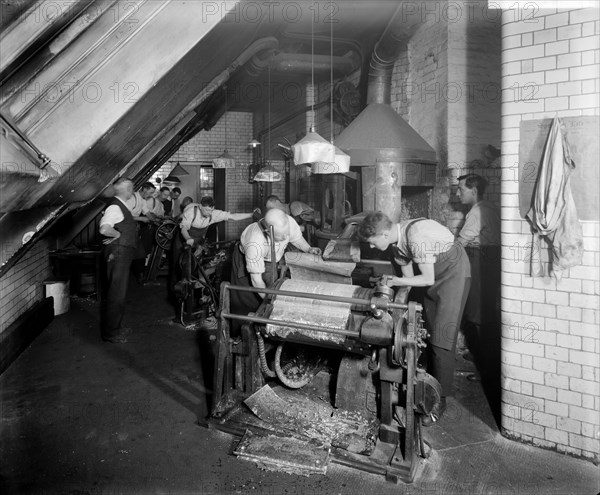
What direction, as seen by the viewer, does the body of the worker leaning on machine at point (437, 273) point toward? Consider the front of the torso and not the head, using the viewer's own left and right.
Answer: facing to the left of the viewer

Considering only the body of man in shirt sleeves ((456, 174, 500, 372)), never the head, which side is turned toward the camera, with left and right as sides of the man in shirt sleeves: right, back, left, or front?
left

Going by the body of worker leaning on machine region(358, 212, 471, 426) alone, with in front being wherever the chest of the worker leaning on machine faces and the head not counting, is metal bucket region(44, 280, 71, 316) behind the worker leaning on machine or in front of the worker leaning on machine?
in front

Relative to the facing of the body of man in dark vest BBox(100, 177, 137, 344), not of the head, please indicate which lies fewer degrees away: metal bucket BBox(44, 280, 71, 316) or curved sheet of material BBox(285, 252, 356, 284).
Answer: the curved sheet of material

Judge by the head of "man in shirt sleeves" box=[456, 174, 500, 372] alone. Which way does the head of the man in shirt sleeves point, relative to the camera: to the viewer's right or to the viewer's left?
to the viewer's left

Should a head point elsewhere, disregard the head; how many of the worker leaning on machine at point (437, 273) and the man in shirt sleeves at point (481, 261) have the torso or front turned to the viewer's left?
2

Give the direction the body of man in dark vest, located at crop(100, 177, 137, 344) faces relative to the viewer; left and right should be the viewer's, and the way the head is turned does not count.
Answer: facing to the right of the viewer

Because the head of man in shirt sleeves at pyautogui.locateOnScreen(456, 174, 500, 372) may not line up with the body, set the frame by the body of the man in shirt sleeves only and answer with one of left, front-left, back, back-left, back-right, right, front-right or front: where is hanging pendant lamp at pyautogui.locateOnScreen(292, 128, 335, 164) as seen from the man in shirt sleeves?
front-left

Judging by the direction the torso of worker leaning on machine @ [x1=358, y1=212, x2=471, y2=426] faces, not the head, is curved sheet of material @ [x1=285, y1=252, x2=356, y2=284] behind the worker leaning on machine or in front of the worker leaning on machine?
in front

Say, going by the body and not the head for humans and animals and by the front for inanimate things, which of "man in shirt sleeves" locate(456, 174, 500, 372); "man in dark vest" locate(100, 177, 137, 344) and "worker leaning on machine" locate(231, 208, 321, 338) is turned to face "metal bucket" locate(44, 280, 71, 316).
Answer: the man in shirt sleeves

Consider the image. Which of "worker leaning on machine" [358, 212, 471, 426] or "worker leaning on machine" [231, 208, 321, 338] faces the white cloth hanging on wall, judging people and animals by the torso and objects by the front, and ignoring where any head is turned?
"worker leaning on machine" [231, 208, 321, 338]
